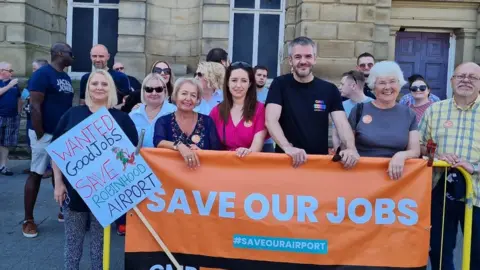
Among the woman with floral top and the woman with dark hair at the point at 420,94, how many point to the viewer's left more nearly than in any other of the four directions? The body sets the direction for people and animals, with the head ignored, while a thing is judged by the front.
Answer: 0

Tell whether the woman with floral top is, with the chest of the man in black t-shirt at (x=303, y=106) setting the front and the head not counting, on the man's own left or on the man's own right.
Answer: on the man's own right

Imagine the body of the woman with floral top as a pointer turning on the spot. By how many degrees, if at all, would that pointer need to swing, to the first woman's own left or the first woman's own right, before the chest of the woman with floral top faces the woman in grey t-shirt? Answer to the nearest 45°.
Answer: approximately 90° to the first woman's own left

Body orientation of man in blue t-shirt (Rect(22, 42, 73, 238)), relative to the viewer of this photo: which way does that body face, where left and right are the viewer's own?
facing the viewer and to the right of the viewer

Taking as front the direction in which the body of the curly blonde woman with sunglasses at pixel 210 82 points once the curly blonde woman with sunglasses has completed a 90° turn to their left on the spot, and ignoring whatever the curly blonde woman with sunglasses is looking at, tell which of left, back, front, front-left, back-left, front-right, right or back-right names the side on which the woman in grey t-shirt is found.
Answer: front-left

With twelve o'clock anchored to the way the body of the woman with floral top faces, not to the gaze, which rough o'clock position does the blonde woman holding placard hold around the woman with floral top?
The blonde woman holding placard is roughly at 3 o'clock from the woman with floral top.

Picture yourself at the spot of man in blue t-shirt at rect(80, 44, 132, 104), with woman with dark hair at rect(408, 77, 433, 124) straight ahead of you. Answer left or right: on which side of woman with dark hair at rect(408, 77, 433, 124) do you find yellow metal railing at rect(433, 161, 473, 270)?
right

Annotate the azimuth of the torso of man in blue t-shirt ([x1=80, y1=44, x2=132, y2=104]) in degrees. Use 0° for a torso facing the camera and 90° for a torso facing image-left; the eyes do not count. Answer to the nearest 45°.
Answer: approximately 0°

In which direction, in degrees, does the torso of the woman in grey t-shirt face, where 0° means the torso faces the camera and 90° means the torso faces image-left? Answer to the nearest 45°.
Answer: approximately 0°
